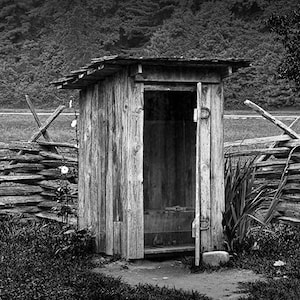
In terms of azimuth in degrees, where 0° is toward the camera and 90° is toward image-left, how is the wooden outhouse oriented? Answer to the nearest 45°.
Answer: approximately 315°

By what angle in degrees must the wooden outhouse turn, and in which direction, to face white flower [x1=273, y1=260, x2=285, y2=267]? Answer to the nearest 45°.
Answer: approximately 45° to its left

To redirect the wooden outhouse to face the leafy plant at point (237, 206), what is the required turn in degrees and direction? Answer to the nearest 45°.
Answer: approximately 45° to its left
